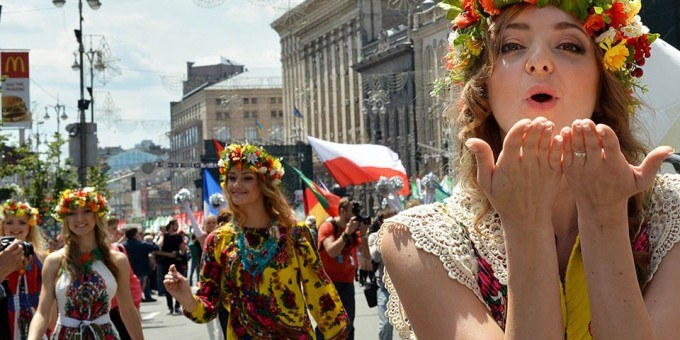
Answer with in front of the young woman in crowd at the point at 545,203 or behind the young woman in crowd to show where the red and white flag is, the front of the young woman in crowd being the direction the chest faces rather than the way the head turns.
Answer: behind

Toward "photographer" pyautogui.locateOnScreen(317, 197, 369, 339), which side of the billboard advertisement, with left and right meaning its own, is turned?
front

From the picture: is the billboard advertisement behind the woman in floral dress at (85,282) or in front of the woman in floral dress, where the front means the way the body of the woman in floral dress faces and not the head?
behind

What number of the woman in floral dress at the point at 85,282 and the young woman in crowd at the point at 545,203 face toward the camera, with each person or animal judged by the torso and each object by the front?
2

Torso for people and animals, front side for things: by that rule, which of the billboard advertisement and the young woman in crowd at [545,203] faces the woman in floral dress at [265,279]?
the billboard advertisement

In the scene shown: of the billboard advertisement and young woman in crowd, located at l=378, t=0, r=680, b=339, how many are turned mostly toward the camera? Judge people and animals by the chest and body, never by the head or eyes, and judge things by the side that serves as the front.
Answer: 2

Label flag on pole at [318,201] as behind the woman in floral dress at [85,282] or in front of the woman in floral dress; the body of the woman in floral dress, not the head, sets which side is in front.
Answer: behind

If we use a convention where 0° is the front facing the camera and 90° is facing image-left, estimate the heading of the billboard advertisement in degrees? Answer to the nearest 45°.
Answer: approximately 0°

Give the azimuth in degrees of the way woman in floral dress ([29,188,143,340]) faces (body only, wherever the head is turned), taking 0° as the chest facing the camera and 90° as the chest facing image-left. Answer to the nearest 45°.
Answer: approximately 0°

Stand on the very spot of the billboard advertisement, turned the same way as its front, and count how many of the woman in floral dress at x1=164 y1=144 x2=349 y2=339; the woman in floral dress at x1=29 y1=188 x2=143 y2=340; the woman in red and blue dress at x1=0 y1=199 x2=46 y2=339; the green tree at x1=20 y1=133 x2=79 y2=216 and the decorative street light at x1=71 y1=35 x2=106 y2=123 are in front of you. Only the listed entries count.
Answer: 3

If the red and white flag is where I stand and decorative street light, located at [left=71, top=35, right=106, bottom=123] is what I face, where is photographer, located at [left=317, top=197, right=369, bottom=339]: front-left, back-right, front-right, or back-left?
back-left

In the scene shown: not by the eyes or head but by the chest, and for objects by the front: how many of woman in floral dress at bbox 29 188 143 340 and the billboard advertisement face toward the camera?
2
